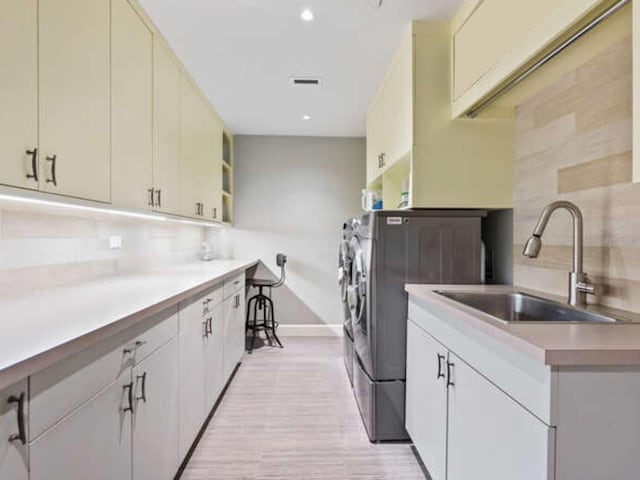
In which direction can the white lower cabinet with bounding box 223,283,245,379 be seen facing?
to the viewer's right

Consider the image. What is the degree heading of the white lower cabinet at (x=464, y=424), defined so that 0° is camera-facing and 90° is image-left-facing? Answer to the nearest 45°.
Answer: approximately 45°

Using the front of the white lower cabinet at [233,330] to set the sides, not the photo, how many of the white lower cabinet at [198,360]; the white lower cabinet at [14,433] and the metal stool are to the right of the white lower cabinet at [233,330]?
2

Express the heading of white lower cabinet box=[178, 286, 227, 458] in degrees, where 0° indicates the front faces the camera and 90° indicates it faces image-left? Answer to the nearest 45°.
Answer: approximately 270°

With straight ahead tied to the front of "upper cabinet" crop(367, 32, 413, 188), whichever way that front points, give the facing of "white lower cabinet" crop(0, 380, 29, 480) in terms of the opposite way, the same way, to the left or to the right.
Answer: the opposite way

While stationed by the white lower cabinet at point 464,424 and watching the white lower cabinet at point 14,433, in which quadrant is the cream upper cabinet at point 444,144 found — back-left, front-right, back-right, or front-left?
back-right

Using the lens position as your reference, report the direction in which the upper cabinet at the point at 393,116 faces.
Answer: facing to the left of the viewer

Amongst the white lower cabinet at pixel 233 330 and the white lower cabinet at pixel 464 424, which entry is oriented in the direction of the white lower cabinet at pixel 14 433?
the white lower cabinet at pixel 464 424

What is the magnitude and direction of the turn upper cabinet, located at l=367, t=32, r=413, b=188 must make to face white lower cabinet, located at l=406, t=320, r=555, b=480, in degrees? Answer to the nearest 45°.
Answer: approximately 90° to its left

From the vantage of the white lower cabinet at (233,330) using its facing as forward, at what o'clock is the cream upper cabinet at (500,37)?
The cream upper cabinet is roughly at 2 o'clock from the white lower cabinet.
